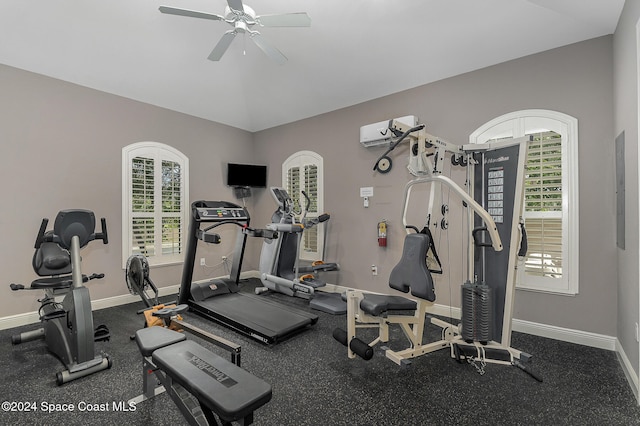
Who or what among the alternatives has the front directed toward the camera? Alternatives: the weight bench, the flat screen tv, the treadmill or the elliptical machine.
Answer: the flat screen tv

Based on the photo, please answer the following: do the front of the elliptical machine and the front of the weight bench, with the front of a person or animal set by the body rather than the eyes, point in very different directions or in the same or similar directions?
same or similar directions

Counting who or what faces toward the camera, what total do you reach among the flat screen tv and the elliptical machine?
1

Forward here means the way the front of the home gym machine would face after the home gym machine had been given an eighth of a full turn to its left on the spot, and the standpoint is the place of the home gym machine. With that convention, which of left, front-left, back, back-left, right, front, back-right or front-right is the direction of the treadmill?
right

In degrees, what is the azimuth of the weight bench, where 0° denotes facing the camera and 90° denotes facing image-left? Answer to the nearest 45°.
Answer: approximately 135°

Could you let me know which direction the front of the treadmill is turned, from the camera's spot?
facing away from the viewer and to the left of the viewer

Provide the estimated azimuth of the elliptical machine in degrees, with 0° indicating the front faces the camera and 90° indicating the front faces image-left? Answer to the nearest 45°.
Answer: approximately 135°

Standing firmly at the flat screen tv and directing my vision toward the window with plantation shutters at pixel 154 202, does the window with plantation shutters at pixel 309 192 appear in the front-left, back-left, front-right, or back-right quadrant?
back-left

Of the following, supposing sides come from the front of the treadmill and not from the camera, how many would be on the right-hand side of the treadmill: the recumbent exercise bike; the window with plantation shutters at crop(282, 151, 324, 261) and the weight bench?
1

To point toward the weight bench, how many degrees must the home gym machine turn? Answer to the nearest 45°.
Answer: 0° — it already faces it

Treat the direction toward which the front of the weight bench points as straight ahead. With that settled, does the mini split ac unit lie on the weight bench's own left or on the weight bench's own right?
on the weight bench's own right

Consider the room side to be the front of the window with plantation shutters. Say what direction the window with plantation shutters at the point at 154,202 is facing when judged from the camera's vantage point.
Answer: facing the viewer and to the right of the viewer

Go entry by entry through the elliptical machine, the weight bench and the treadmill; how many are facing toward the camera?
0

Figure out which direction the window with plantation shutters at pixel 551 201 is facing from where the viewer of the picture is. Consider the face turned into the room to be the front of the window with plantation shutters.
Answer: facing the viewer and to the left of the viewer

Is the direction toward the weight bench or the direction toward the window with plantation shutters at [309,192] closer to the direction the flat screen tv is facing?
the weight bench

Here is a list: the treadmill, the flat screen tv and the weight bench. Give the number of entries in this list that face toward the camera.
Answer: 1

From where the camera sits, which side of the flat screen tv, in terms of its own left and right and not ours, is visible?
front

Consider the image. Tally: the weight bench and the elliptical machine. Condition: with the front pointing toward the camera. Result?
0
